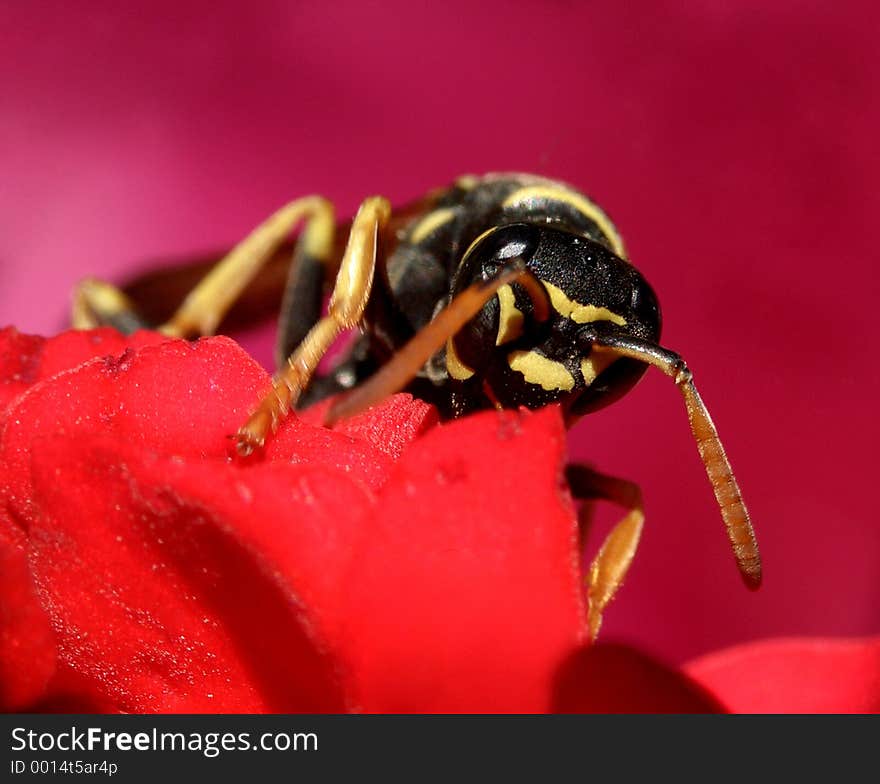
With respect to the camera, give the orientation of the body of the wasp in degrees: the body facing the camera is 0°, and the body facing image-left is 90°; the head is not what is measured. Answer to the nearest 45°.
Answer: approximately 315°
